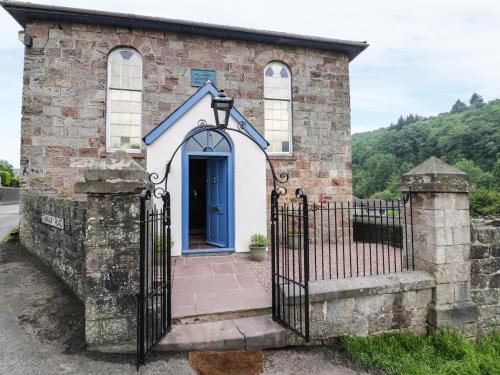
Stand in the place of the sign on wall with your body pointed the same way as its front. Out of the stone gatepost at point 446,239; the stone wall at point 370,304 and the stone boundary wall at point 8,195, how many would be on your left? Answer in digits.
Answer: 2

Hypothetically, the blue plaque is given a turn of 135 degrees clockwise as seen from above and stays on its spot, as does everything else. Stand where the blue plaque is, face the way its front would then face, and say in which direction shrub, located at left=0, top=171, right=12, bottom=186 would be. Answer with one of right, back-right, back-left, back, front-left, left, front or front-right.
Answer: front

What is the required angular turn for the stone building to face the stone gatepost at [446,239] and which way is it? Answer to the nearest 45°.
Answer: approximately 45° to its left

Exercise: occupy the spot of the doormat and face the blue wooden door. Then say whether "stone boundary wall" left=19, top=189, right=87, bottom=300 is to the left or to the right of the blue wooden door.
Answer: left

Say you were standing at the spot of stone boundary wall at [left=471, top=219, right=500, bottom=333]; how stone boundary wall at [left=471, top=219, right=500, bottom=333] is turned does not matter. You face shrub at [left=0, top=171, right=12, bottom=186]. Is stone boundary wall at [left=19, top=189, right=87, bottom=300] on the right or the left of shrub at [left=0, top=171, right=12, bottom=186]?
left

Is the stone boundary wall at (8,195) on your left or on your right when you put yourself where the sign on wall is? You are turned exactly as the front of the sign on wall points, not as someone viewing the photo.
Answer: on your right

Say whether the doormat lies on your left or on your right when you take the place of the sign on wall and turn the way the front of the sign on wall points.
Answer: on your left

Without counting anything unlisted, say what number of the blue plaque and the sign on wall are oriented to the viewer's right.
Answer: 0

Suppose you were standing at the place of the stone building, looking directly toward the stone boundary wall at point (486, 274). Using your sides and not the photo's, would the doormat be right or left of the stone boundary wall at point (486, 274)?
right

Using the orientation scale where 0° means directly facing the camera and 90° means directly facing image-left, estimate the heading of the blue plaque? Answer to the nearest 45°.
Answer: approximately 0°
